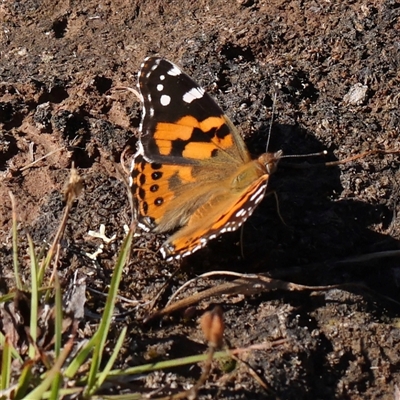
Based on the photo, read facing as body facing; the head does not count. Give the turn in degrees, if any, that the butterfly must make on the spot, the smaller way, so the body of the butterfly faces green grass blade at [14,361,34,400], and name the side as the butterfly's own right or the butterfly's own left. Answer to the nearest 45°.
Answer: approximately 180°

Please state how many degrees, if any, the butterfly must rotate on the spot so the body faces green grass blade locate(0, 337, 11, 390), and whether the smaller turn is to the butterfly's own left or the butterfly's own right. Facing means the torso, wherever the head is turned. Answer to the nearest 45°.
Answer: approximately 180°

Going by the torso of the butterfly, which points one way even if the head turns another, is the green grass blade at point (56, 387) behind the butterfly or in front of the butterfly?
behind

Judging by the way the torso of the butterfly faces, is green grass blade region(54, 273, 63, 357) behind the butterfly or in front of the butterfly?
behind

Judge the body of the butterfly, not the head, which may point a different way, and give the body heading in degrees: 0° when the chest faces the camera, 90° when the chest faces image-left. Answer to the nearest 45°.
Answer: approximately 225°

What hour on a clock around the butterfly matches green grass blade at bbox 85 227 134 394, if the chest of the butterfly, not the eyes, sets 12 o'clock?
The green grass blade is roughly at 5 o'clock from the butterfly.
